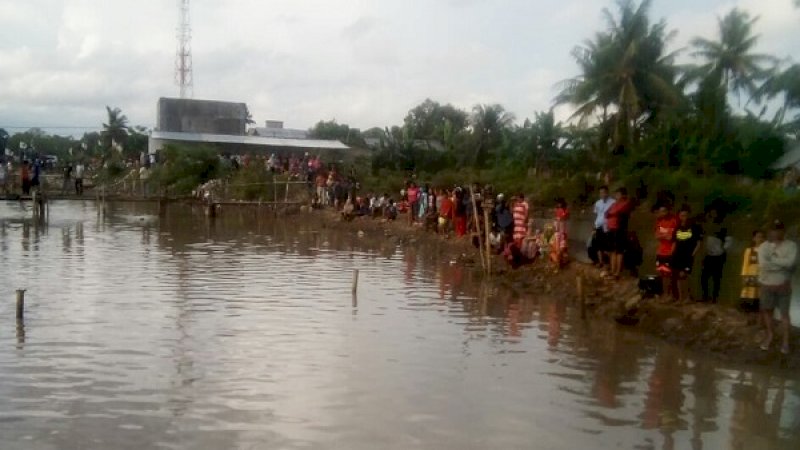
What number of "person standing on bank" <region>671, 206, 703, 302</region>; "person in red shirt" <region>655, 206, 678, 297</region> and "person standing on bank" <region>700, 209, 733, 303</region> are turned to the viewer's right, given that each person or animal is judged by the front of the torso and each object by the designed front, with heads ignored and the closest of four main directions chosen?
0

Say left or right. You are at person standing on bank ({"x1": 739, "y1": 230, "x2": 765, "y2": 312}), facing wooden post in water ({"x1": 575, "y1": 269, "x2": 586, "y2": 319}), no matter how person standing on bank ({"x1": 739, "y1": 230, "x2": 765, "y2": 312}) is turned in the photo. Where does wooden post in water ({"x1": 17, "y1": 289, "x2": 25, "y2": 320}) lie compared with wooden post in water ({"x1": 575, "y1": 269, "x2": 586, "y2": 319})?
left

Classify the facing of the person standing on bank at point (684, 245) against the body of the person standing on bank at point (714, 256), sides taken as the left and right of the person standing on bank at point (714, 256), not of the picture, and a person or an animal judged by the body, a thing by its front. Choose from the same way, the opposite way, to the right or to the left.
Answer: the same way

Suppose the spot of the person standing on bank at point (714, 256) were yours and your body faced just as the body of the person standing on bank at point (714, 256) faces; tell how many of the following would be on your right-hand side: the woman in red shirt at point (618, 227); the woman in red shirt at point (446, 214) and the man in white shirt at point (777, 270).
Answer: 2

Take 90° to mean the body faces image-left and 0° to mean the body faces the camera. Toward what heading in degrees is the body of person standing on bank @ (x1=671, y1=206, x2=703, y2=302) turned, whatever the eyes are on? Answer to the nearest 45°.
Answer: approximately 45°

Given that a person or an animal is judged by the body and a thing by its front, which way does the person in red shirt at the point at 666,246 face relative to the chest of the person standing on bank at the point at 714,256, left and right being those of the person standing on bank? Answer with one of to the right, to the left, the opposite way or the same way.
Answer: the same way

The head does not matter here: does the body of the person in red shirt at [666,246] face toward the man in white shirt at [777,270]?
no

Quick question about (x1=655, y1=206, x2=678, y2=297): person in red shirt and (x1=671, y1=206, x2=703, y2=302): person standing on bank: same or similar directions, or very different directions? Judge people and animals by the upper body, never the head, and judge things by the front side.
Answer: same or similar directions

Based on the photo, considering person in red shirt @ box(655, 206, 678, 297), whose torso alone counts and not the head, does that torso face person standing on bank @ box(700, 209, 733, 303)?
no

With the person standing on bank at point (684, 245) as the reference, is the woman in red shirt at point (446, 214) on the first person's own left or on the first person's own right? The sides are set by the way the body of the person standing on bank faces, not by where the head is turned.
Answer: on the first person's own right

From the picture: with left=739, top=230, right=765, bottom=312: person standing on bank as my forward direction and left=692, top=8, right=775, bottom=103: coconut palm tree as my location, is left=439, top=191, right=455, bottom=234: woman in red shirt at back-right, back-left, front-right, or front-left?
front-right

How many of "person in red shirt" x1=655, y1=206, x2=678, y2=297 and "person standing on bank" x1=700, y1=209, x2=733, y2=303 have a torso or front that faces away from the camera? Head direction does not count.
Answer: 0

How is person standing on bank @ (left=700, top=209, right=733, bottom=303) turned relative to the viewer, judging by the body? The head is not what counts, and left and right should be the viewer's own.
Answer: facing the viewer and to the left of the viewer

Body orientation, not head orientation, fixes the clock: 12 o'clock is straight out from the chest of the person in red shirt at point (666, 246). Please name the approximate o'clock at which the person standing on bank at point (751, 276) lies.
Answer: The person standing on bank is roughly at 9 o'clock from the person in red shirt.

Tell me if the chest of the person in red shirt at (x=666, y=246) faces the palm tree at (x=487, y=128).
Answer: no

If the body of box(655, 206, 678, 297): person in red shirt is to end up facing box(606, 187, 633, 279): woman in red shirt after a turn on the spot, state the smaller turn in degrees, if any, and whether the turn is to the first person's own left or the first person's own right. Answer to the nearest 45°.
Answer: approximately 90° to the first person's own right

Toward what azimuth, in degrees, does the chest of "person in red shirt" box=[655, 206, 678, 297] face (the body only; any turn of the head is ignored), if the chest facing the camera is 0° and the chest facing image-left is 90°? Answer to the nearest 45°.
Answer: approximately 45°

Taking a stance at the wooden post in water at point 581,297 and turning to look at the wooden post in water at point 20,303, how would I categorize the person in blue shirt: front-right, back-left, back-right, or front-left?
back-right
